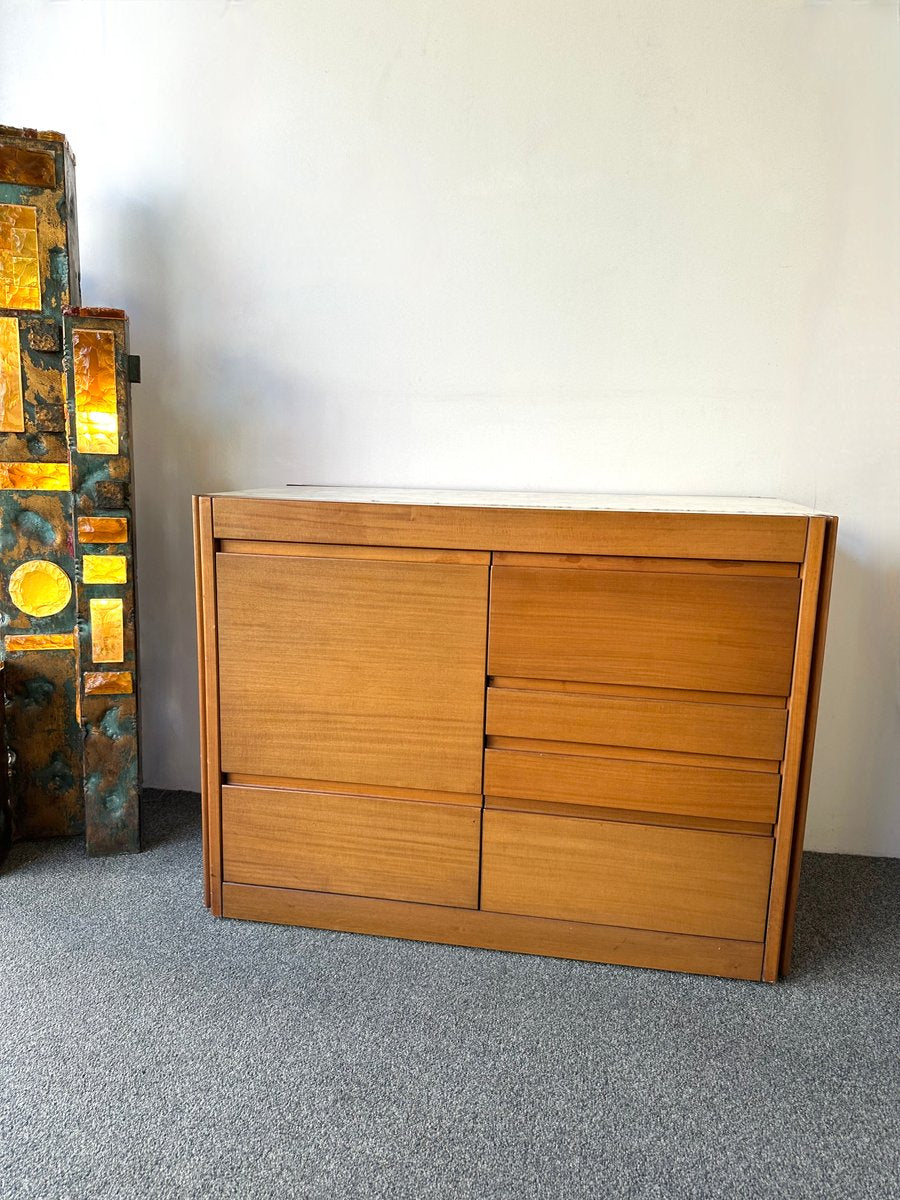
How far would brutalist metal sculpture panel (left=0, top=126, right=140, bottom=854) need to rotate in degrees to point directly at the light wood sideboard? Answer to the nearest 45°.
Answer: approximately 45° to its left

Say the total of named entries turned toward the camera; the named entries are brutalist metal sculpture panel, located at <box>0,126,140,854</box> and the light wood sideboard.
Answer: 2

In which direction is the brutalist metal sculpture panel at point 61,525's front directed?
toward the camera

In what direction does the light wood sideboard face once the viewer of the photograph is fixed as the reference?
facing the viewer

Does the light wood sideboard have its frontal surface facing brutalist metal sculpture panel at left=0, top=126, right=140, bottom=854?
no
